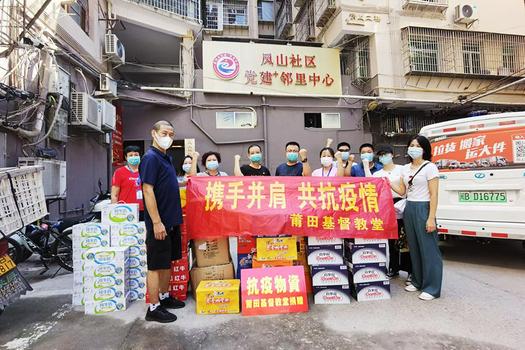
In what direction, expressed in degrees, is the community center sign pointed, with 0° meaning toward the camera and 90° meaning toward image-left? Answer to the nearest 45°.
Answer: approximately 0°

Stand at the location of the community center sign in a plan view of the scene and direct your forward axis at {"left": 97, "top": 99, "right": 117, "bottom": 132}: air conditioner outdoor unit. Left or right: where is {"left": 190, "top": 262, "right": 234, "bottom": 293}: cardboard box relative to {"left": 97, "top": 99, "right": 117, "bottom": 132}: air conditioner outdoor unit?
left

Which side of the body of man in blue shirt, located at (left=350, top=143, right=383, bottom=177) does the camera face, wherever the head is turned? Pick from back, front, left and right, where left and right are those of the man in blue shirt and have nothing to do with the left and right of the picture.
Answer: front

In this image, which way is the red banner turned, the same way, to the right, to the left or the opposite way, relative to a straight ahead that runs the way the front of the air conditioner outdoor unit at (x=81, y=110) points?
to the right

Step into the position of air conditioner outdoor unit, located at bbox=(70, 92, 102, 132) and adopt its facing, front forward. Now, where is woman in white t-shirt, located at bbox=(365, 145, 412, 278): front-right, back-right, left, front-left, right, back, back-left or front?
front

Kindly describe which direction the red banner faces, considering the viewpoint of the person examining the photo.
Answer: facing the viewer

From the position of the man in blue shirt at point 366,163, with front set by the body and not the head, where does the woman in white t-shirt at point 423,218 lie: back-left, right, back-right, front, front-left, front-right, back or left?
front-left

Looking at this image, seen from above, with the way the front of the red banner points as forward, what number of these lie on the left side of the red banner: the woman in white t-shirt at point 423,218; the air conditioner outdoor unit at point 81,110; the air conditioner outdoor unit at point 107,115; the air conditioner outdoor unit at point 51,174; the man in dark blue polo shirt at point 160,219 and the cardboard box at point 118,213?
1

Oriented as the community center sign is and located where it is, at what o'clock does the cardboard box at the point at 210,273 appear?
The cardboard box is roughly at 12 o'clock from the community center sign.

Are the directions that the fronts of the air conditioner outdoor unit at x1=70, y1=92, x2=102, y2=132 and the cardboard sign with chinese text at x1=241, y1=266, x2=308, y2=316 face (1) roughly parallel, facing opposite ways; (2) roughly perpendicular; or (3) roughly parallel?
roughly perpendicular
